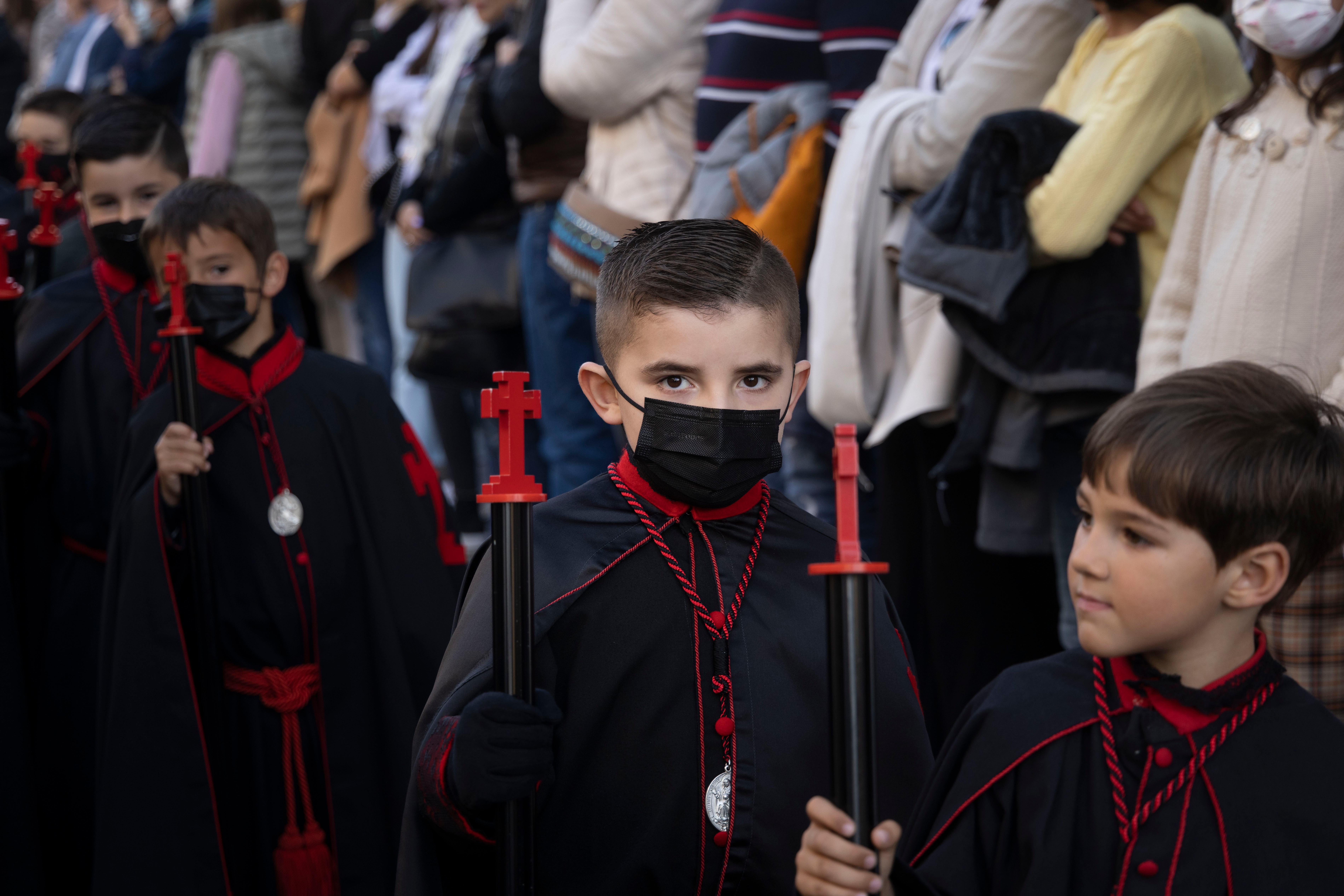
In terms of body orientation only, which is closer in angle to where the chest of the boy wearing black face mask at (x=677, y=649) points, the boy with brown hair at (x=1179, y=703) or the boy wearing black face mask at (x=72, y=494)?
the boy with brown hair

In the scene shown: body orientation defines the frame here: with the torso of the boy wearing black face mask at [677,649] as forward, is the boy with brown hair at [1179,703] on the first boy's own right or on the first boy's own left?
on the first boy's own left

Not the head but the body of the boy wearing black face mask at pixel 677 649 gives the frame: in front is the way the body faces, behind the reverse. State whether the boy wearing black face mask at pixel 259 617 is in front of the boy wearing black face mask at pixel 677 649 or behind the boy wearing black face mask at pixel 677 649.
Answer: behind

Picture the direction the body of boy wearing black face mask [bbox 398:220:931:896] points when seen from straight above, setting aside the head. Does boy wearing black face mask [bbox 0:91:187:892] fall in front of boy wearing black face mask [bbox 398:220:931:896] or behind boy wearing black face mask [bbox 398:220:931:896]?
behind

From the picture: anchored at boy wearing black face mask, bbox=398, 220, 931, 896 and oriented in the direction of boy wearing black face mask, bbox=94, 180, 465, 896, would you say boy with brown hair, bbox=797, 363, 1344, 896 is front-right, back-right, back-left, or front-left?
back-right

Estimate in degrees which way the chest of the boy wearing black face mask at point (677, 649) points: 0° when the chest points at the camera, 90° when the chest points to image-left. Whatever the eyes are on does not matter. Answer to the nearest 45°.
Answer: approximately 0°

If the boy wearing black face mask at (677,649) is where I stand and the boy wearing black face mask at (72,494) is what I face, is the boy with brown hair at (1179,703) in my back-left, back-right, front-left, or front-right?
back-right
